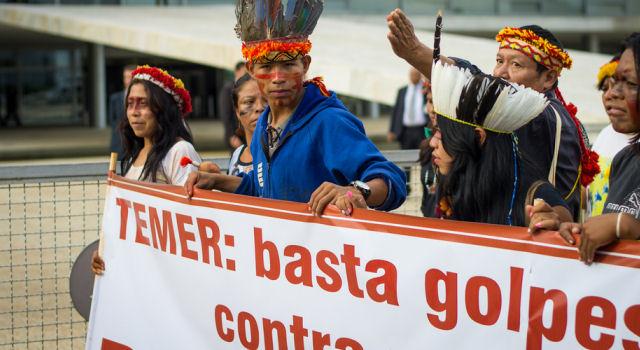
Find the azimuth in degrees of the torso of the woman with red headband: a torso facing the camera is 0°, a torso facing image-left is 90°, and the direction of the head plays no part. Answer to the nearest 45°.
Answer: approximately 45°

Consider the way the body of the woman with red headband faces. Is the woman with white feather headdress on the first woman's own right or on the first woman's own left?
on the first woman's own left

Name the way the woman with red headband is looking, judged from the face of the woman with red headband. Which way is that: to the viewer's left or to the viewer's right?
to the viewer's left

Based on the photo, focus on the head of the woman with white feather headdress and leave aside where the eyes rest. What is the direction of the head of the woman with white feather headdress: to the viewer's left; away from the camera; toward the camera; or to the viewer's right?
to the viewer's left

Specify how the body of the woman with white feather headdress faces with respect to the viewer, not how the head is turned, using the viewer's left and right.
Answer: facing to the left of the viewer

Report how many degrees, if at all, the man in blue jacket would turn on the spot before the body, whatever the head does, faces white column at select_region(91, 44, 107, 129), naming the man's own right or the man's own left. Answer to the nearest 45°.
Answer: approximately 135° to the man's own right

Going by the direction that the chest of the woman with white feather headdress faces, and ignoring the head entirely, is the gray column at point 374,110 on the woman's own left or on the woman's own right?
on the woman's own right

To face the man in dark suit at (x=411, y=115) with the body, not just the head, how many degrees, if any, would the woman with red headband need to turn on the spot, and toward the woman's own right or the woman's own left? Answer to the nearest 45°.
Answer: approximately 180°

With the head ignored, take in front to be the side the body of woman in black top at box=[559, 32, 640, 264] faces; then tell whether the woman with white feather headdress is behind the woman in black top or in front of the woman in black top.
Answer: in front

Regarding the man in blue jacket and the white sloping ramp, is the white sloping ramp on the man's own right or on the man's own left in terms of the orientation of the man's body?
on the man's own right

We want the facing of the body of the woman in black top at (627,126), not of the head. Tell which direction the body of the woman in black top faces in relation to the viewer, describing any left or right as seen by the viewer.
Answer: facing to the left of the viewer
